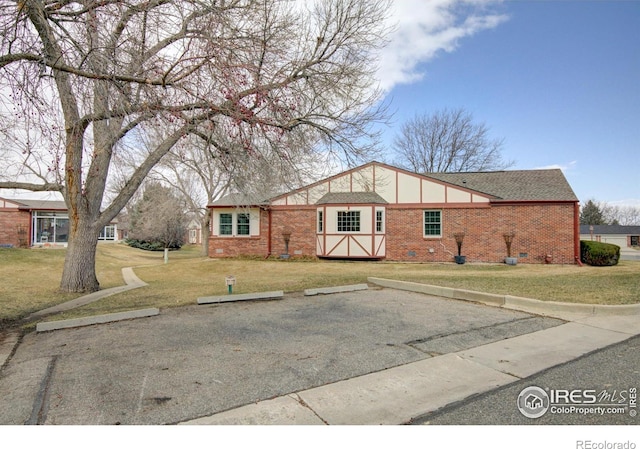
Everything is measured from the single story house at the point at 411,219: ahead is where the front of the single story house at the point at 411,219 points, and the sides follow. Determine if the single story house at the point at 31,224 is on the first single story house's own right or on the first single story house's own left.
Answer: on the first single story house's own right

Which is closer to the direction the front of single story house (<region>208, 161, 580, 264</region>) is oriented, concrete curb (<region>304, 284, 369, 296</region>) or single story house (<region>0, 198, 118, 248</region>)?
the concrete curb

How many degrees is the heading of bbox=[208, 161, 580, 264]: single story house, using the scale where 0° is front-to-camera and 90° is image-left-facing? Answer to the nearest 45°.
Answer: approximately 0°

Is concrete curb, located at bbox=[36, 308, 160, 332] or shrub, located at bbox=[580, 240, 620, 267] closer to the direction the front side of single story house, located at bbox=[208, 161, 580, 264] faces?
the concrete curb

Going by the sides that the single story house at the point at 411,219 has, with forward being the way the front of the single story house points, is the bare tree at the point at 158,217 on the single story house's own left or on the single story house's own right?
on the single story house's own right

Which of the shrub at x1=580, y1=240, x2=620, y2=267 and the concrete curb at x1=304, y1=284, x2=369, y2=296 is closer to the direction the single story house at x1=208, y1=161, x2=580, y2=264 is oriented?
the concrete curb

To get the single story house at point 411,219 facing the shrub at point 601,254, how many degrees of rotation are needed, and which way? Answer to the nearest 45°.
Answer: approximately 90° to its left

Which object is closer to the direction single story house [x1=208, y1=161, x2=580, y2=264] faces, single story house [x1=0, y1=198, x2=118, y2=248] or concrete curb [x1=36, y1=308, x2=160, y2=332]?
the concrete curb

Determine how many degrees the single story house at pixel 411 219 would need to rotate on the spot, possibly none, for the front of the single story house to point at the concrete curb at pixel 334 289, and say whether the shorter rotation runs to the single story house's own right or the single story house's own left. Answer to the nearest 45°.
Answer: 0° — it already faces it
